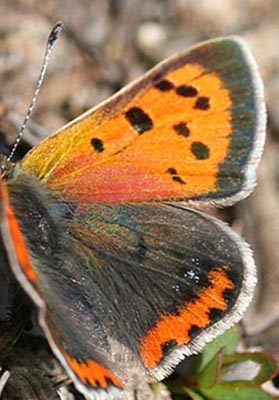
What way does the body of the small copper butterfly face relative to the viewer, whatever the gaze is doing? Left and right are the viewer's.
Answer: facing away from the viewer and to the left of the viewer
